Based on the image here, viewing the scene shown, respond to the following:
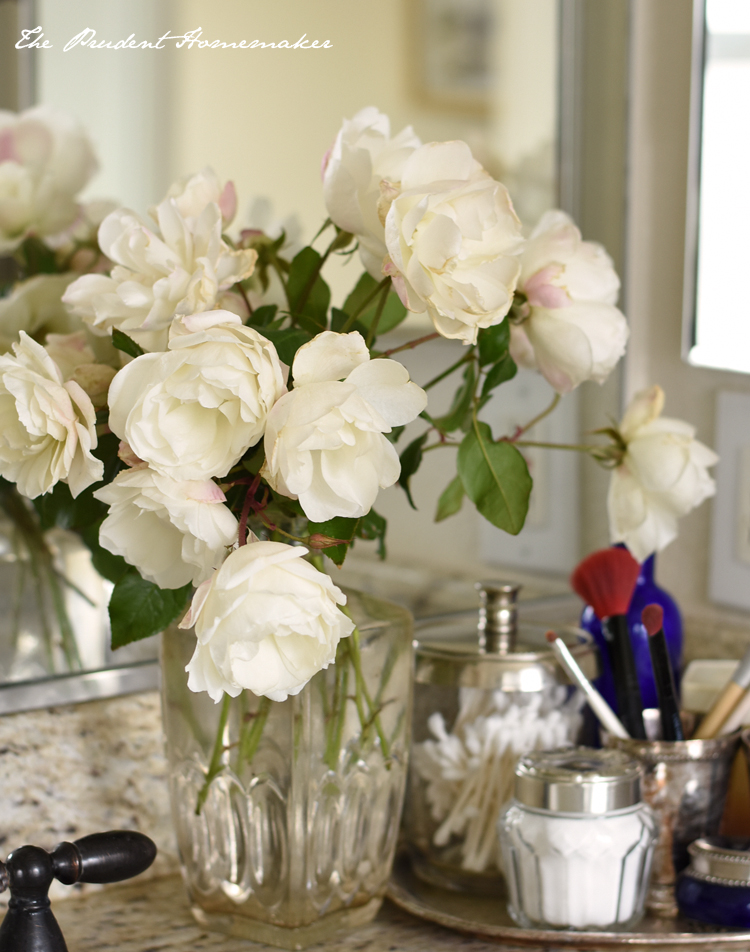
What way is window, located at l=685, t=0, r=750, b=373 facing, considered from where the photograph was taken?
facing the viewer and to the left of the viewer
